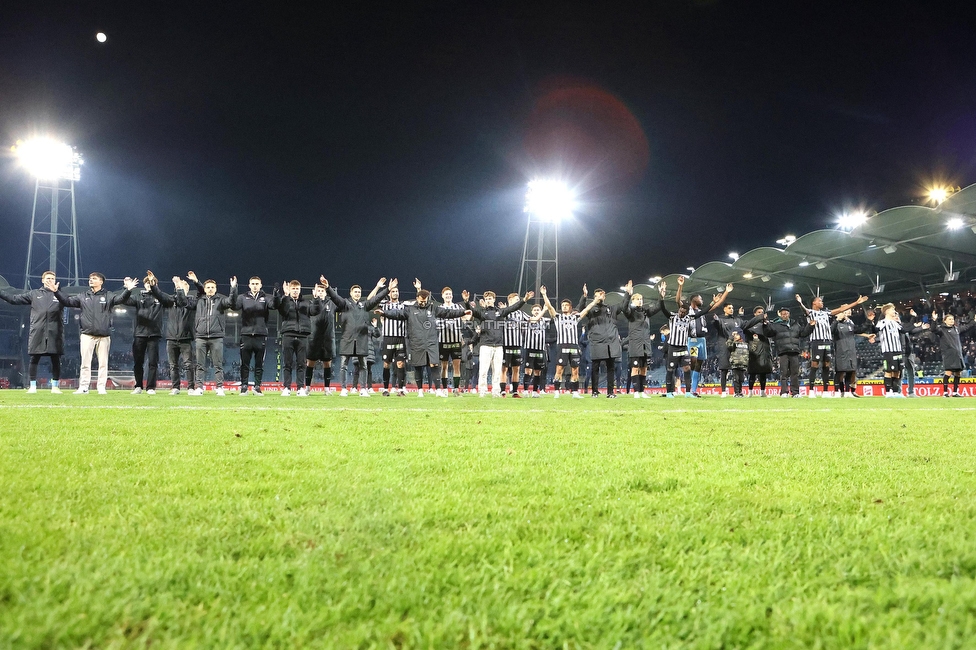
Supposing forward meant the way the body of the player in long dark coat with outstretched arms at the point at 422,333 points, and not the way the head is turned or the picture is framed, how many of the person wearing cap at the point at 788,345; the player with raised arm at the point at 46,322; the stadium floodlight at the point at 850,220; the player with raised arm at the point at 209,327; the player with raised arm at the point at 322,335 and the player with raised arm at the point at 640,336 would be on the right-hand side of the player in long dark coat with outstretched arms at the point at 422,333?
3
